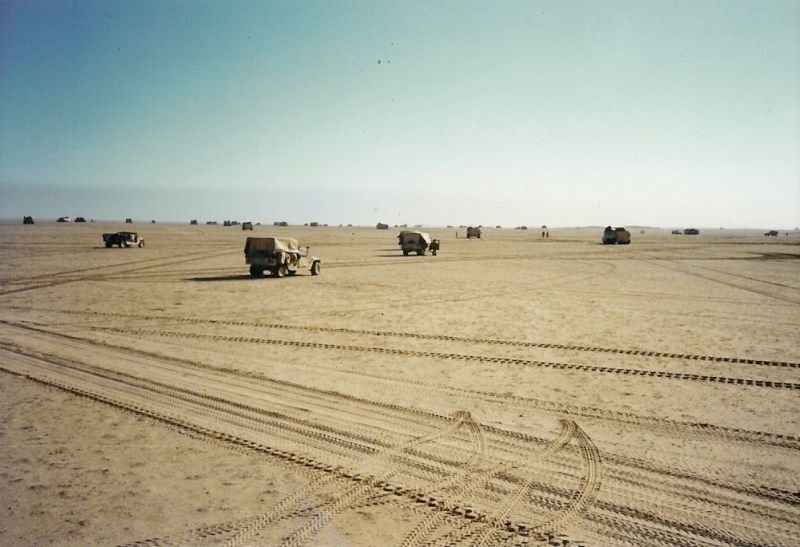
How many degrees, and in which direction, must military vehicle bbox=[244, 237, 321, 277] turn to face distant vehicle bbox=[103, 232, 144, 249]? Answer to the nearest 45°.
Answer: approximately 90° to its left

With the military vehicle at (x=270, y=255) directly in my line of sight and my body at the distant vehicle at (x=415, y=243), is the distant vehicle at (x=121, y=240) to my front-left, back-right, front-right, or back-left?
front-right

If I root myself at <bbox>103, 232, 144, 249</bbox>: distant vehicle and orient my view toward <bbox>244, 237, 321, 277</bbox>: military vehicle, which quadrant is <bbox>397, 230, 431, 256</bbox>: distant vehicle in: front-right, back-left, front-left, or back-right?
front-left

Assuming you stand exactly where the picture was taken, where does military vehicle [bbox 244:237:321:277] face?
facing away from the viewer and to the right of the viewer

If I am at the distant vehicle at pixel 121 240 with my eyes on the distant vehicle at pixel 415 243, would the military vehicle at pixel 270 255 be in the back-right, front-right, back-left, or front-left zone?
front-right

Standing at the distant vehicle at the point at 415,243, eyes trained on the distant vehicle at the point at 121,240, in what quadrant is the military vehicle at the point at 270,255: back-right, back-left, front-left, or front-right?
front-left

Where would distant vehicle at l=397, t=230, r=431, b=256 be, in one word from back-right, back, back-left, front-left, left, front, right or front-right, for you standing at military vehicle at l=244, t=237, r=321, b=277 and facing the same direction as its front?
front
